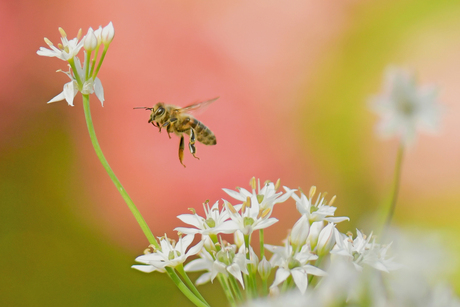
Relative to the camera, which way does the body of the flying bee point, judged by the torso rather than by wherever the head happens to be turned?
to the viewer's left
